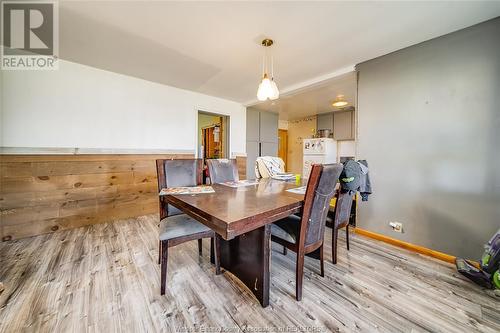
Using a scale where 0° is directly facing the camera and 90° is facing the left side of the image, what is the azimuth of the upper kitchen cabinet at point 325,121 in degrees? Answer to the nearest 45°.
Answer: approximately 45°

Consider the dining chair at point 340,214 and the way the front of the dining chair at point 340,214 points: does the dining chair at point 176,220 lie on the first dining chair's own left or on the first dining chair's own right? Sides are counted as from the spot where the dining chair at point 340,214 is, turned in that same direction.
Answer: on the first dining chair's own left

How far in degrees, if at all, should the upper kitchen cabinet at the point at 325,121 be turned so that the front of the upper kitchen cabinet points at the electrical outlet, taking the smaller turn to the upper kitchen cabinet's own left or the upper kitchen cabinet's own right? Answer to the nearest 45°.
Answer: approximately 45° to the upper kitchen cabinet's own left

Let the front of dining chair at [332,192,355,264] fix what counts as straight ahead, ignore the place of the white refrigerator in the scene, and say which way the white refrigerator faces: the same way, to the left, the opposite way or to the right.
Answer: to the left

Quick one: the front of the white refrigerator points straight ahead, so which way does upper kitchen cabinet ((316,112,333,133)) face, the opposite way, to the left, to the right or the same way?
the same way

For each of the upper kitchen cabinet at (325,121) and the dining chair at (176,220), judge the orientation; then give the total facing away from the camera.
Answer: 0

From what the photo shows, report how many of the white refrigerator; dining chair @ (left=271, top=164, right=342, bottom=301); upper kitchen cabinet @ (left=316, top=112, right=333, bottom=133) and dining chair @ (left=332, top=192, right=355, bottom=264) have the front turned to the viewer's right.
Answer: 0

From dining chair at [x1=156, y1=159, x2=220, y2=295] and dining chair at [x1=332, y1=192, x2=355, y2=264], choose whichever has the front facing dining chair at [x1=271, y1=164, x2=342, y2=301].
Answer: dining chair at [x1=156, y1=159, x2=220, y2=295]

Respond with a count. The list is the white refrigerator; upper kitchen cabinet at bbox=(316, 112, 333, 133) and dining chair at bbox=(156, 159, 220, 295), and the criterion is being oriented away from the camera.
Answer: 0

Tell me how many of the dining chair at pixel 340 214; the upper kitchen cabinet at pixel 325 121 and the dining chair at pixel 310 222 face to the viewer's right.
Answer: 0

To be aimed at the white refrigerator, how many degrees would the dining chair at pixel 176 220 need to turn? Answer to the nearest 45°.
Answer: approximately 90° to its left

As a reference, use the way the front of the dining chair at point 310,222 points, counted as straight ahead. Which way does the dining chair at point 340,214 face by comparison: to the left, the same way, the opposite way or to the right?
the same way

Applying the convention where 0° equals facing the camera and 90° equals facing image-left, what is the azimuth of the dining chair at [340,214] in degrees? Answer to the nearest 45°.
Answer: approximately 135°

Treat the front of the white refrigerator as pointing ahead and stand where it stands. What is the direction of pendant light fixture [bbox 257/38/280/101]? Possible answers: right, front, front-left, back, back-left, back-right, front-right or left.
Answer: front-left

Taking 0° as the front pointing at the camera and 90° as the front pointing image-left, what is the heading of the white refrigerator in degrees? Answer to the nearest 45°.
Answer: approximately 45°

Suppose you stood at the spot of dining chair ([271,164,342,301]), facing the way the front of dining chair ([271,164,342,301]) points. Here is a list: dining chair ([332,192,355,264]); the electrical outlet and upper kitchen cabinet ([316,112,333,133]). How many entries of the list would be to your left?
0

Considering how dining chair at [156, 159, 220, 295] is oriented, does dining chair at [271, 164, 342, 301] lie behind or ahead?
ahead

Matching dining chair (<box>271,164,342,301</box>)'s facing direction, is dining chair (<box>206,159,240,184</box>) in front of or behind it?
in front

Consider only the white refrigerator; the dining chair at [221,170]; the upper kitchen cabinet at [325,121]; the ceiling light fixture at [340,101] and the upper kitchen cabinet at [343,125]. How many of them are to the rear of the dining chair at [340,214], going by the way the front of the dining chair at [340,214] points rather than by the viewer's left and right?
0
